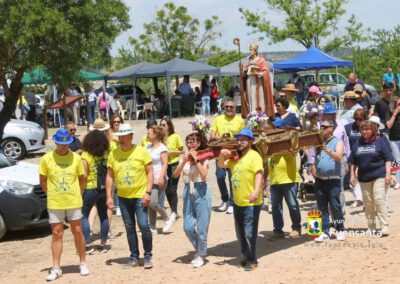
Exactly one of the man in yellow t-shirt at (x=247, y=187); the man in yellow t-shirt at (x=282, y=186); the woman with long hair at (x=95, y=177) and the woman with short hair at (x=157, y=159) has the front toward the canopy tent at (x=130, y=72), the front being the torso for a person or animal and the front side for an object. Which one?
the woman with long hair at (x=95, y=177)

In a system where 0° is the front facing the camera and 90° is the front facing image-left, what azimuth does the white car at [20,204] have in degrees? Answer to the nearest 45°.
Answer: approximately 315°

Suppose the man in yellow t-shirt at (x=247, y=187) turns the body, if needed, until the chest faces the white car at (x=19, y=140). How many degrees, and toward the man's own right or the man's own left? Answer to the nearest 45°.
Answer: approximately 90° to the man's own right

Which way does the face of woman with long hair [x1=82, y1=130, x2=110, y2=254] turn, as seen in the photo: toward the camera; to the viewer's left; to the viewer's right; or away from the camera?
away from the camera

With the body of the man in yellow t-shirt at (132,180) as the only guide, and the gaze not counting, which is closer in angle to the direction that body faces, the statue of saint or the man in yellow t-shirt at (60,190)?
the man in yellow t-shirt

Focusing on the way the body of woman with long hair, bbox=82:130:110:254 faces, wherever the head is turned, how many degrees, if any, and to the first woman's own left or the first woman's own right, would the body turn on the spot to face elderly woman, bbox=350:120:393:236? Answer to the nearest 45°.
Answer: approximately 90° to the first woman's own right

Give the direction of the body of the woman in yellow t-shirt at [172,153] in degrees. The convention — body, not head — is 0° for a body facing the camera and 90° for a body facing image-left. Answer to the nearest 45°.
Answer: approximately 45°

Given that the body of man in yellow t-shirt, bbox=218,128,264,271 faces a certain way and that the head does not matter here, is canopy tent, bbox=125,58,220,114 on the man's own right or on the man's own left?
on the man's own right

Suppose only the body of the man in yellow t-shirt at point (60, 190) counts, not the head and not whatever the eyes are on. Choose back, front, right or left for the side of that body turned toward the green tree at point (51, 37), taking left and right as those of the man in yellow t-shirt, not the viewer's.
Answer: back

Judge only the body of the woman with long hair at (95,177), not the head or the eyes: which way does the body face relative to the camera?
away from the camera

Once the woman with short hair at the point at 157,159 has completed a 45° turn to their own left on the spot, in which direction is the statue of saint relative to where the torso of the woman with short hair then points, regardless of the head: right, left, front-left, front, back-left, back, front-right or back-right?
back-left

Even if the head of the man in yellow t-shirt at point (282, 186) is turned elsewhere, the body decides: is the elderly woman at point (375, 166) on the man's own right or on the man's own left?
on the man's own left
